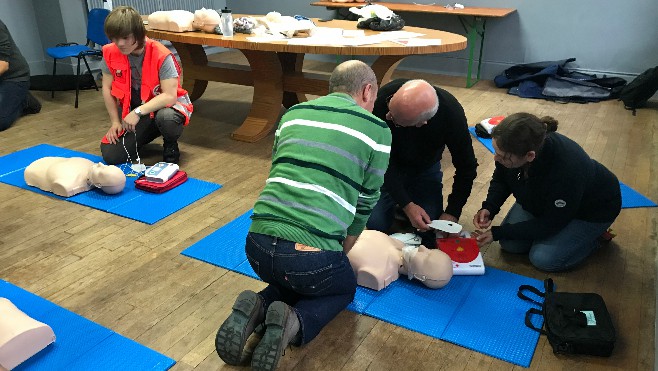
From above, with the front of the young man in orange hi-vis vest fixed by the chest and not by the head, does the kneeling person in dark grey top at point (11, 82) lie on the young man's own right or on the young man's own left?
on the young man's own right

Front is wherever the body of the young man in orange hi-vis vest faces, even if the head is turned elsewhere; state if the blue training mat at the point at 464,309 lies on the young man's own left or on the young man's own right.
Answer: on the young man's own left

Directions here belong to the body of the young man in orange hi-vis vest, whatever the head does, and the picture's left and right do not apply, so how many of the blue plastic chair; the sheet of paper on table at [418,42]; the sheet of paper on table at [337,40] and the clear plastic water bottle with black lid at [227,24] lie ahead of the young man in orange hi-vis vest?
0

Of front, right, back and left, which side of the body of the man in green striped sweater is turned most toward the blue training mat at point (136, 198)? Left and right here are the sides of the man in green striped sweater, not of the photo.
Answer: left

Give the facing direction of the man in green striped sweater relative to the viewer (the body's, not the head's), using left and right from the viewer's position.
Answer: facing away from the viewer and to the right of the viewer

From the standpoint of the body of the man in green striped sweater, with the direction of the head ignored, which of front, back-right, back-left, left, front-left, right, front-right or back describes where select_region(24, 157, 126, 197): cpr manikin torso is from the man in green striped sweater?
left

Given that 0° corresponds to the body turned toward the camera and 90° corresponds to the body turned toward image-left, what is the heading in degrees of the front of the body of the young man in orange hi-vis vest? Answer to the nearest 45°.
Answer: approximately 45°

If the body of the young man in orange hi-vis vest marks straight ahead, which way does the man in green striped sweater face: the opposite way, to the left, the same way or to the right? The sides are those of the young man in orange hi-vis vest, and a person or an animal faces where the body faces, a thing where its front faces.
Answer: the opposite way

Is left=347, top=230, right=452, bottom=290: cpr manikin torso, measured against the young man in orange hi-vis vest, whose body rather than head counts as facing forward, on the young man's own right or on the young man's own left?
on the young man's own left

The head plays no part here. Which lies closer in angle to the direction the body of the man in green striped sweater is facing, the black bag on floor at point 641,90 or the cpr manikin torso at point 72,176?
the black bag on floor

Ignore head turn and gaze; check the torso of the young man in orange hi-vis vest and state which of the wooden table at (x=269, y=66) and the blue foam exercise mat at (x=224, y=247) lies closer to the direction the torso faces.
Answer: the blue foam exercise mat

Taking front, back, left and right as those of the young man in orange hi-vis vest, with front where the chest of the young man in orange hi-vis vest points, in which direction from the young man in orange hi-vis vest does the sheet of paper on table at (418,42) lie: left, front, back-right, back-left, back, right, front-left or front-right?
back-left

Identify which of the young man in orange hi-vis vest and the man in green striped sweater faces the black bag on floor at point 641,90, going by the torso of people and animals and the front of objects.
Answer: the man in green striped sweater

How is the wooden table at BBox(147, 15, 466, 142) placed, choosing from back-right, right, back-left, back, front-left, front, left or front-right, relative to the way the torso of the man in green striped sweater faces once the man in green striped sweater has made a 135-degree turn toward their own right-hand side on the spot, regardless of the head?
back

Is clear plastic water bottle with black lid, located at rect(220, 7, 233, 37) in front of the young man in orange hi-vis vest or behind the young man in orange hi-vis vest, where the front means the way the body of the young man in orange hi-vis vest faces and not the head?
behind
